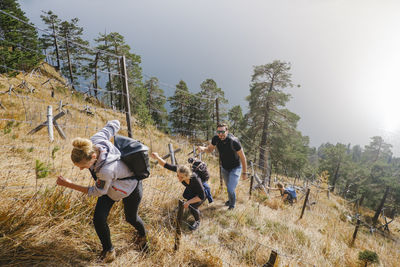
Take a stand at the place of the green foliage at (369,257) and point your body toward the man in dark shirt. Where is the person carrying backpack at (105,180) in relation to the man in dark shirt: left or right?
left

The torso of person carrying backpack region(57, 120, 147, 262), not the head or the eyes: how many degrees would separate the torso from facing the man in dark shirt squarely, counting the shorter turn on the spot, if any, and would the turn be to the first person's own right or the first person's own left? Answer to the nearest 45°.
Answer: approximately 180°

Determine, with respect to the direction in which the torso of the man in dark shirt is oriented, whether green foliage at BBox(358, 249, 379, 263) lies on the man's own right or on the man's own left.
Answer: on the man's own left

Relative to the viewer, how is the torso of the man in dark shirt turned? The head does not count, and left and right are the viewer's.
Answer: facing the viewer and to the left of the viewer

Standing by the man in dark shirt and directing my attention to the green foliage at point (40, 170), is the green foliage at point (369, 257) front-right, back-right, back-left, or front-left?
back-left

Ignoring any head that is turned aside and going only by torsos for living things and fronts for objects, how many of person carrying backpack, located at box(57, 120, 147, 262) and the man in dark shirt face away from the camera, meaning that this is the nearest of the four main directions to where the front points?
0

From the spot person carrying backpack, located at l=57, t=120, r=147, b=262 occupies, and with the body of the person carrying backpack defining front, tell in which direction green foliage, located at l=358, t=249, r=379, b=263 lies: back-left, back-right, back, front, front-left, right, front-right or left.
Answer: back-left
